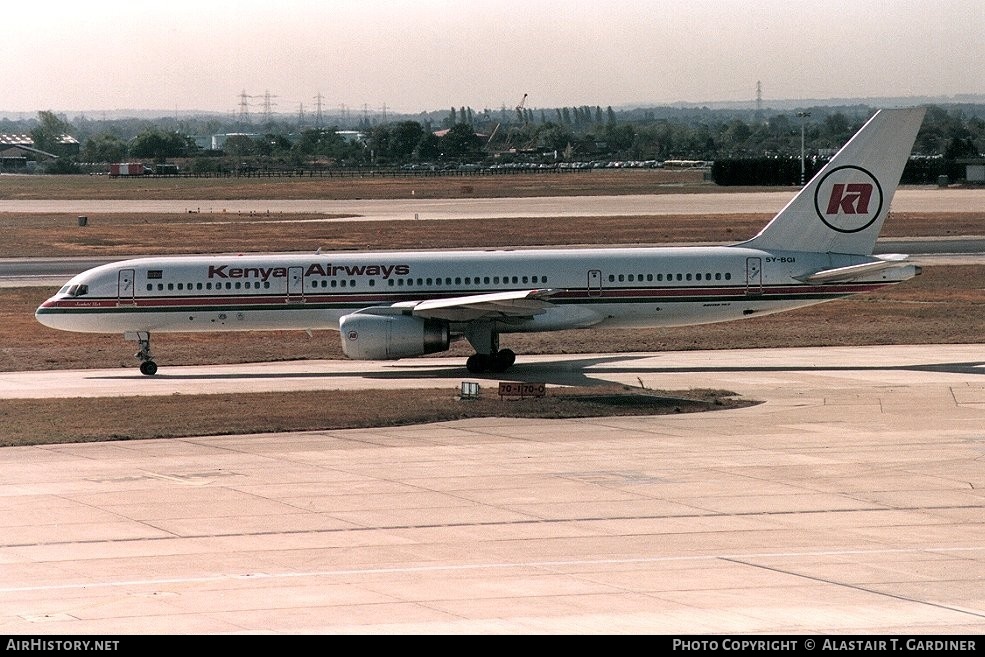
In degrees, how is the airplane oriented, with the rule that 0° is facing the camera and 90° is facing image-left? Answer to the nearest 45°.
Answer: approximately 90°
